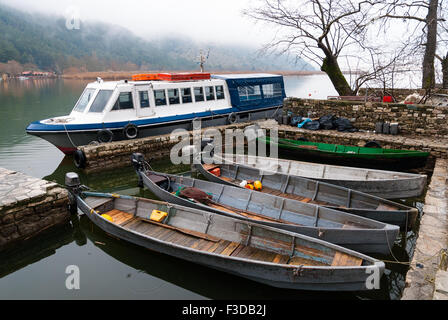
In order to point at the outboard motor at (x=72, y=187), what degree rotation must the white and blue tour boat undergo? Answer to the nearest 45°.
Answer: approximately 45° to its left

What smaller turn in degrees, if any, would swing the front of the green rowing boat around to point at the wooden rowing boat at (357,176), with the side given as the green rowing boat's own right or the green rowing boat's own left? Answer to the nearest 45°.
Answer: approximately 45° to the green rowing boat's own right

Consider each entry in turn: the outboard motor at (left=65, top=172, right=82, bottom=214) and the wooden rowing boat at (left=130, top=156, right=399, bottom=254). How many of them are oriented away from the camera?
0

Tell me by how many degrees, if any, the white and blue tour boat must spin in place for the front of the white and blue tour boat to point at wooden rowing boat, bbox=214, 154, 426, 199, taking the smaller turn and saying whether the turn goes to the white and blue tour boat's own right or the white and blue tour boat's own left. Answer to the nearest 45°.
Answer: approximately 90° to the white and blue tour boat's own left

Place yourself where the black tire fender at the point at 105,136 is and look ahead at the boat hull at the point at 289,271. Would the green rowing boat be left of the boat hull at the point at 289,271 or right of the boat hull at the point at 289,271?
left

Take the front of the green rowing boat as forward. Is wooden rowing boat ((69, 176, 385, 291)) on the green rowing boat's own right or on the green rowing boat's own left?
on the green rowing boat's own right
